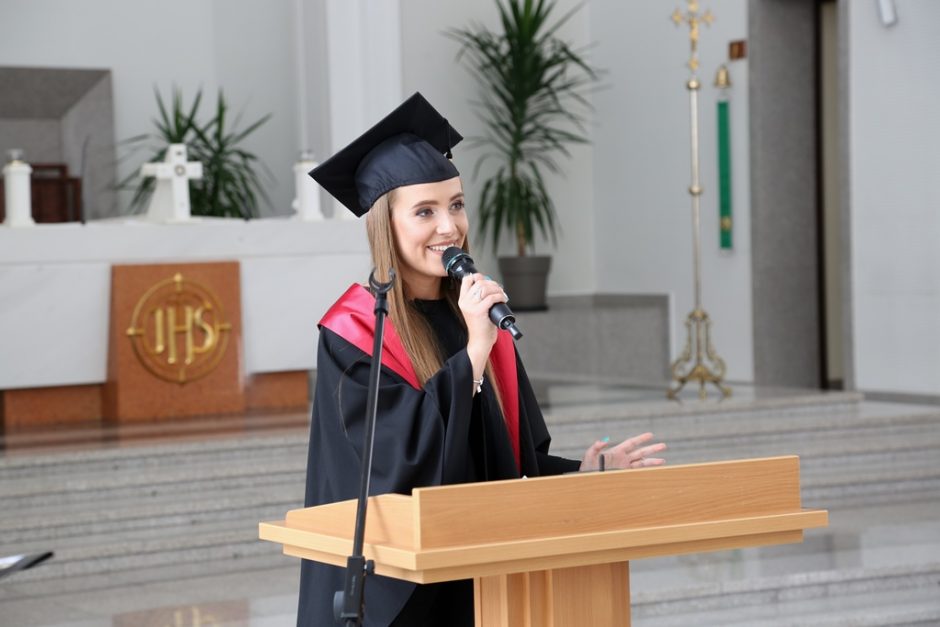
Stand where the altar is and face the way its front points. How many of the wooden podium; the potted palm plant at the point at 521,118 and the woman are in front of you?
2

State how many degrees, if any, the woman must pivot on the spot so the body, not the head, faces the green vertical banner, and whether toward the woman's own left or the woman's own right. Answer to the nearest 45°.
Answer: approximately 135° to the woman's own left

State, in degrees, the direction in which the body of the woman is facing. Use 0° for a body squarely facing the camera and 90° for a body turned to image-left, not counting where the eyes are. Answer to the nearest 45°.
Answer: approximately 315°

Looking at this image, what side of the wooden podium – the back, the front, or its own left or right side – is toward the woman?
back

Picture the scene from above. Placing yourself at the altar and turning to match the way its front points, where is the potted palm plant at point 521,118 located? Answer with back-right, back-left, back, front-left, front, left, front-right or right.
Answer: back-left

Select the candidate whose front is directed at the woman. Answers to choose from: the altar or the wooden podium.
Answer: the altar

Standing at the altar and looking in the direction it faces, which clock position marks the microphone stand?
The microphone stand is roughly at 12 o'clock from the altar.

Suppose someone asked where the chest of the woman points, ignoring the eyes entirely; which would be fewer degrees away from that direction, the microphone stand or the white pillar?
the microphone stand

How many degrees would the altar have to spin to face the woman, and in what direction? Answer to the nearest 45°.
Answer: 0° — it already faces them

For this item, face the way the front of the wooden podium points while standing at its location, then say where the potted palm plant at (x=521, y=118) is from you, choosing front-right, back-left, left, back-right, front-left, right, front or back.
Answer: back-left

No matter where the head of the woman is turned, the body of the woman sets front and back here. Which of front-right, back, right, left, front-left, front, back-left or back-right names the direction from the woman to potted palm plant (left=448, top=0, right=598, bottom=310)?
back-left
